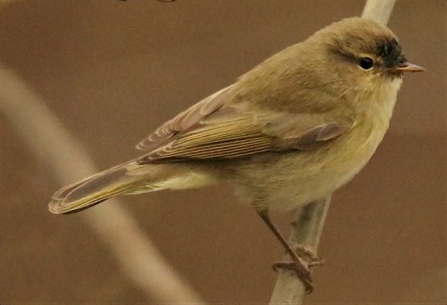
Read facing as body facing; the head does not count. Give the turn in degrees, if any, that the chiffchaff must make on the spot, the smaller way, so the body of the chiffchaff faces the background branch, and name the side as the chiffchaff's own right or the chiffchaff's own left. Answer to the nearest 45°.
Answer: approximately 135° to the chiffchaff's own left

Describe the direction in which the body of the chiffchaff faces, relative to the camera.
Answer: to the viewer's right
